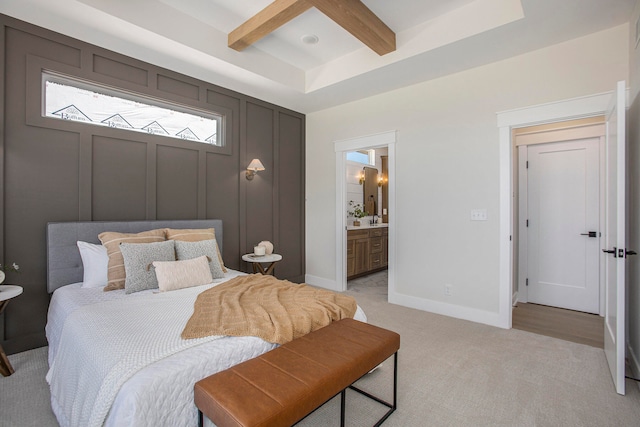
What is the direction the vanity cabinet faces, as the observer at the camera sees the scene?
facing the viewer and to the right of the viewer

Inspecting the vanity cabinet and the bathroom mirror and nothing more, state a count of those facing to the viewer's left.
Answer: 0

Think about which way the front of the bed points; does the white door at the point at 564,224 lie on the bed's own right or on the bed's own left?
on the bed's own left

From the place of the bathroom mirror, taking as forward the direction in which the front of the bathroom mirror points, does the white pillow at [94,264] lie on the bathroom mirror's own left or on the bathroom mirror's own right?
on the bathroom mirror's own right

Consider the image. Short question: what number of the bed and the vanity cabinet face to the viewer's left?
0

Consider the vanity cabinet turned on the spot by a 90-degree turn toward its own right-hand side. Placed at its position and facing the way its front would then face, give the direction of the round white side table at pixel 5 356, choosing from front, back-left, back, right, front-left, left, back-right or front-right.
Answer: front

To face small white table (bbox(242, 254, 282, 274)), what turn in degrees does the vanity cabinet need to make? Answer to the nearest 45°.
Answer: approximately 90° to its right

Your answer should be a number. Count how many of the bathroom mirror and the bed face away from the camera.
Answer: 0

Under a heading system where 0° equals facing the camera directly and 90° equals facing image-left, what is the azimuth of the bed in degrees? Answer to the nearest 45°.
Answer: approximately 315°

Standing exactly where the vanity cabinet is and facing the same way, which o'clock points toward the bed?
The bed is roughly at 2 o'clock from the vanity cabinet.
